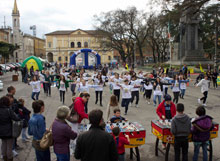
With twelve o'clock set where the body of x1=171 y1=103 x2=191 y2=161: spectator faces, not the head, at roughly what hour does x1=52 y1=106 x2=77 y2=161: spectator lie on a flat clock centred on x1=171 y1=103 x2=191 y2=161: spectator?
x1=52 y1=106 x2=77 y2=161: spectator is roughly at 8 o'clock from x1=171 y1=103 x2=191 y2=161: spectator.

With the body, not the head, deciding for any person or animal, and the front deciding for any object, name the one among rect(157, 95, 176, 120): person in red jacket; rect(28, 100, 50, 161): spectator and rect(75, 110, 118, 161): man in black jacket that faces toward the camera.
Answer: the person in red jacket

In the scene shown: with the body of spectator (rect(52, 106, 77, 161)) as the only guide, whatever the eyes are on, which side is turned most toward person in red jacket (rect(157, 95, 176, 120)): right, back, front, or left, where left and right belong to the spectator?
front

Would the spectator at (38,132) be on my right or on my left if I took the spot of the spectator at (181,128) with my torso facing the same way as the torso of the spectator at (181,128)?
on my left

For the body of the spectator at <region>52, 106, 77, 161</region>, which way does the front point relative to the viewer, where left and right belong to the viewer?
facing away from the viewer and to the right of the viewer

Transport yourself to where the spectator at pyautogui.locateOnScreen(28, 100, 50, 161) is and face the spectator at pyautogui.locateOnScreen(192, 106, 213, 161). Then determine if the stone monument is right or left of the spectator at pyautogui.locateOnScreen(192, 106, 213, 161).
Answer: left

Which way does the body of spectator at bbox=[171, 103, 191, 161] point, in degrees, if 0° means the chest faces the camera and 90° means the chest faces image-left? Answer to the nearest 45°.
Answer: approximately 180°

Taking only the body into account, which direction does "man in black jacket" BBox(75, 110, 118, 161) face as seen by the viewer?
away from the camera

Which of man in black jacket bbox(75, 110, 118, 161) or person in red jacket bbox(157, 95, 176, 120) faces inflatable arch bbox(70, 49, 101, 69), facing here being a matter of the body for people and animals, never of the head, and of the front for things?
the man in black jacket

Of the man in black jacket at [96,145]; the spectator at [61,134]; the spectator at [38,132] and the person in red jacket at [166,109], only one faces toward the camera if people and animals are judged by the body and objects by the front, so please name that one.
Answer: the person in red jacket

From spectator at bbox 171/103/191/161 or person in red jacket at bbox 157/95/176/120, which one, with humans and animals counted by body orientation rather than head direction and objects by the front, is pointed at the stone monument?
the spectator

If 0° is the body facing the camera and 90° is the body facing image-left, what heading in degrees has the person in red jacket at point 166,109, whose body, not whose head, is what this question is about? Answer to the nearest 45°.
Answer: approximately 0°

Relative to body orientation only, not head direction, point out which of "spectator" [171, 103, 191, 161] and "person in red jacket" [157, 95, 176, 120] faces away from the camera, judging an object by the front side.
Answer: the spectator

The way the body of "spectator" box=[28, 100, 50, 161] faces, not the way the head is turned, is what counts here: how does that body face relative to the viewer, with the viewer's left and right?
facing away from the viewer and to the right of the viewer

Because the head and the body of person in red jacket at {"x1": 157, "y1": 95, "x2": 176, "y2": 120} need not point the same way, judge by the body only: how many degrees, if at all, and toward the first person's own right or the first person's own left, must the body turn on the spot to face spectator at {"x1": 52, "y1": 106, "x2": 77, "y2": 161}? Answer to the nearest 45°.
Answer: approximately 45° to the first person's own right
